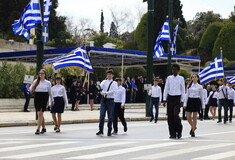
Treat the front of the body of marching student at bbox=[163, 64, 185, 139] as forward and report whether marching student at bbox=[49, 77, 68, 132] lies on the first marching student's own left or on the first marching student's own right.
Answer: on the first marching student's own right

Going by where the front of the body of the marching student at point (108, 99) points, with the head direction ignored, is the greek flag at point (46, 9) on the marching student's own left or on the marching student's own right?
on the marching student's own right

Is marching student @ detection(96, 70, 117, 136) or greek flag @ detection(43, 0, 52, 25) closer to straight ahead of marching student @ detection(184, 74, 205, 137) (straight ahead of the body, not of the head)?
the marching student

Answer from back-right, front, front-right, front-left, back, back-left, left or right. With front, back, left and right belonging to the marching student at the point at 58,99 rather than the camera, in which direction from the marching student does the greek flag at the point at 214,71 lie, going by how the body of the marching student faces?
back-left

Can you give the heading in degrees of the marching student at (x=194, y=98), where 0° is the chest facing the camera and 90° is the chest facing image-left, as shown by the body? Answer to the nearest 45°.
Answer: approximately 0°

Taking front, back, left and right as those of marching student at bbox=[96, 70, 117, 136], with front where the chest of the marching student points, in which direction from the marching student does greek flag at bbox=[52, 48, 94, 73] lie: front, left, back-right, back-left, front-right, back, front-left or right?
back-right

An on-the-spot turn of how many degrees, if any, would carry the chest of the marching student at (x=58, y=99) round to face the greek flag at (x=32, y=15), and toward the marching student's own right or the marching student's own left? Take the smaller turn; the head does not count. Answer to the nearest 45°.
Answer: approximately 180°

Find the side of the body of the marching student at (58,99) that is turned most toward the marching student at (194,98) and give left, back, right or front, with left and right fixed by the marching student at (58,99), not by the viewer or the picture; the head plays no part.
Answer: left

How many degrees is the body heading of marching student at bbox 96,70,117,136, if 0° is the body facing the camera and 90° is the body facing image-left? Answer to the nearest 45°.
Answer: approximately 45°
